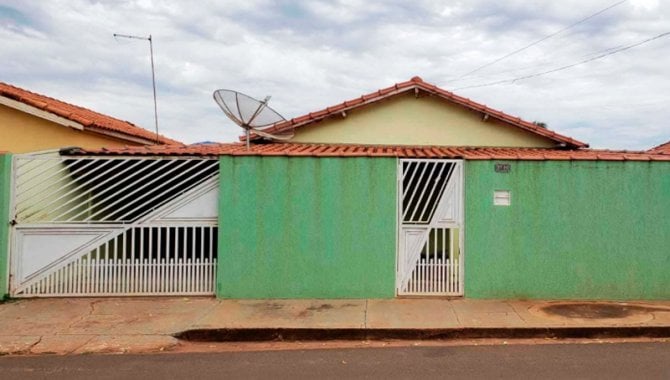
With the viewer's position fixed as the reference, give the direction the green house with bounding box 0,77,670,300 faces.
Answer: facing the viewer
